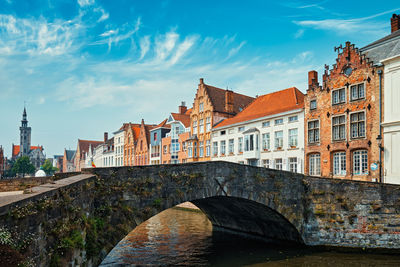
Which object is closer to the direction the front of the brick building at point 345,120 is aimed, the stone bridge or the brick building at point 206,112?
the stone bridge

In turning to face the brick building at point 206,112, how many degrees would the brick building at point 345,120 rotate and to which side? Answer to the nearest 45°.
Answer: approximately 90° to its right

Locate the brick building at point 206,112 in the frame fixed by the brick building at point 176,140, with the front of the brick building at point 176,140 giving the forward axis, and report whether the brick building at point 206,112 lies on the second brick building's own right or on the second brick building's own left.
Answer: on the second brick building's own left

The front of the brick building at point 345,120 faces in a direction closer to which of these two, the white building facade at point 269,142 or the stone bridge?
the stone bridge

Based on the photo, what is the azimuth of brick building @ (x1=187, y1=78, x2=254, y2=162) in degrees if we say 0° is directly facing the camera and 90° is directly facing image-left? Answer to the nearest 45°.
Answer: approximately 45°

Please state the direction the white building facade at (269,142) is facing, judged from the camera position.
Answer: facing the viewer and to the left of the viewer
